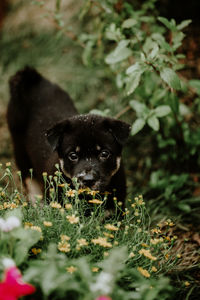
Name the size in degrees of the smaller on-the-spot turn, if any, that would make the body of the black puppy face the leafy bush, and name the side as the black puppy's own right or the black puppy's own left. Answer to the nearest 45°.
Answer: approximately 90° to the black puppy's own left

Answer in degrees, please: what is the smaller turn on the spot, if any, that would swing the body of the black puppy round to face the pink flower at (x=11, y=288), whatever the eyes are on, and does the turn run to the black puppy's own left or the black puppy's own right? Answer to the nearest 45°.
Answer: approximately 45° to the black puppy's own right

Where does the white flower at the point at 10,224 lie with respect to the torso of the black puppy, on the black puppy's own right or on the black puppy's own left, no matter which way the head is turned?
on the black puppy's own right

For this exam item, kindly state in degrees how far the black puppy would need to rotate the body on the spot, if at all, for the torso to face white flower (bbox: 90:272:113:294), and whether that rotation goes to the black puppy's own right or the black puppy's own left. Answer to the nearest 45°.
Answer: approximately 45° to the black puppy's own right

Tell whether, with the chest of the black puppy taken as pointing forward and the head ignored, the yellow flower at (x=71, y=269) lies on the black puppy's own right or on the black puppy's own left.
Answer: on the black puppy's own right

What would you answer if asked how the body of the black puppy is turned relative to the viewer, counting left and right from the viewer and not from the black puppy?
facing the viewer and to the right of the viewer

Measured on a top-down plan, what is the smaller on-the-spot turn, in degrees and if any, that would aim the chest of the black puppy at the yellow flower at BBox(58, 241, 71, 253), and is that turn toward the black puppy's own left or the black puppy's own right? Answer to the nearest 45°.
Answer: approximately 45° to the black puppy's own right

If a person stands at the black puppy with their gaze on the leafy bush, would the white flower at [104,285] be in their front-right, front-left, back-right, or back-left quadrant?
back-right
